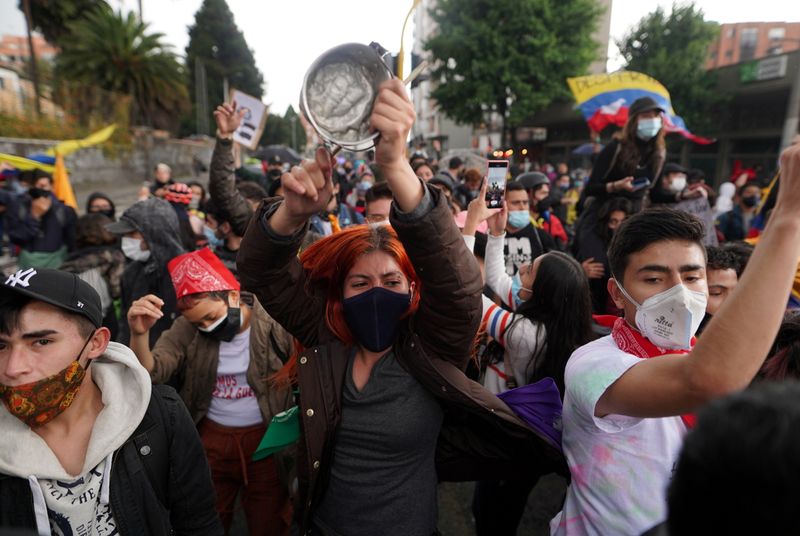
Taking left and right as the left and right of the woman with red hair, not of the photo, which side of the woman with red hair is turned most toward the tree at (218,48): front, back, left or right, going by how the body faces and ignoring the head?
back

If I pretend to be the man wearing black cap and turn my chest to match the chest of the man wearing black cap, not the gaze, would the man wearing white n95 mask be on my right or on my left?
on my left

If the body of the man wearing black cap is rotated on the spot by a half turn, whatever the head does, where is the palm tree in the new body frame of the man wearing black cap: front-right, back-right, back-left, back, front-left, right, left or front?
front-left

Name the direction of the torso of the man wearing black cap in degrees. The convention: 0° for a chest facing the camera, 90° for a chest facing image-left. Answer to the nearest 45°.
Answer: approximately 45°

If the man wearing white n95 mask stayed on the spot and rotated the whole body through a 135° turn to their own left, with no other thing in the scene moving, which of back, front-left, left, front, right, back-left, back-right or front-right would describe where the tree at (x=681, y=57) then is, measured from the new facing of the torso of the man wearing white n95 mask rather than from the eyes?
front

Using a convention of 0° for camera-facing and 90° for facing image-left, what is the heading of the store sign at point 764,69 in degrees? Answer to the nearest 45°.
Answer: approximately 45°

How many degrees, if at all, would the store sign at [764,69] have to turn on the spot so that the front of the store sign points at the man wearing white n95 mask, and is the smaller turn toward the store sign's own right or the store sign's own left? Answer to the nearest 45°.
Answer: approximately 45° to the store sign's own left

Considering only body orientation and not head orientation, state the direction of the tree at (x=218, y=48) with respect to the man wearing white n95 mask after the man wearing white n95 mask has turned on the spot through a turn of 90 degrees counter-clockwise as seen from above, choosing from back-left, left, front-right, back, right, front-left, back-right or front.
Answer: left

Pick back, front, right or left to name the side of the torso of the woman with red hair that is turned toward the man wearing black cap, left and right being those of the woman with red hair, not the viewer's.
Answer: right

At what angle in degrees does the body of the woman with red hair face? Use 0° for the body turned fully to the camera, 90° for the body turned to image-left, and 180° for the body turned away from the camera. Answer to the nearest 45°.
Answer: approximately 0°
